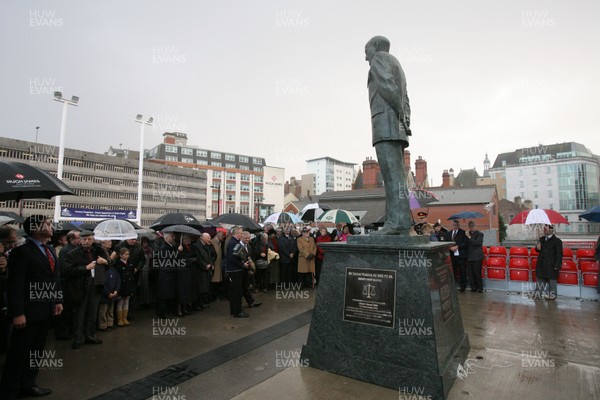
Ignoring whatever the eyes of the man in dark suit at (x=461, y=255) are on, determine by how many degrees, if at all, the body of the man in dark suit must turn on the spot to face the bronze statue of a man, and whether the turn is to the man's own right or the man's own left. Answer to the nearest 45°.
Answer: approximately 45° to the man's own left

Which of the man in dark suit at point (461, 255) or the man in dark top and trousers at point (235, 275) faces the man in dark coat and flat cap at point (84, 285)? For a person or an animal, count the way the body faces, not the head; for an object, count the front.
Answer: the man in dark suit at point (461, 255)

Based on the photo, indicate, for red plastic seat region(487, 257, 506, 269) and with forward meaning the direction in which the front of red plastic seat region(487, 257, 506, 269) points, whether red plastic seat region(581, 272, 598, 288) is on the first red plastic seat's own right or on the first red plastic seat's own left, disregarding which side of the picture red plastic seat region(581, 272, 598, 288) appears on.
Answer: on the first red plastic seat's own left

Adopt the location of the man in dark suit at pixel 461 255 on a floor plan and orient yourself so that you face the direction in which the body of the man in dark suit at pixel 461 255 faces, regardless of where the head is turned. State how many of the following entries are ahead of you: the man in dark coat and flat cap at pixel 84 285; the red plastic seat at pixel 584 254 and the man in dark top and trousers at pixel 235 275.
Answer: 2

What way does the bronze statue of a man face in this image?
to the viewer's left

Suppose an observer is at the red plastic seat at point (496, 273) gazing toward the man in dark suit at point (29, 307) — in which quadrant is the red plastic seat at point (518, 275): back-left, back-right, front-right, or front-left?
back-left

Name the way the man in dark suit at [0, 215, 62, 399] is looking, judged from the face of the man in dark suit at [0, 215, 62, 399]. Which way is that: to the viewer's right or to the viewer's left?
to the viewer's right

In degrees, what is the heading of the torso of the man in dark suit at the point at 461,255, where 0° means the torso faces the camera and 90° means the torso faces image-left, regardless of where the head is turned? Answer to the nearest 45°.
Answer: approximately 45°

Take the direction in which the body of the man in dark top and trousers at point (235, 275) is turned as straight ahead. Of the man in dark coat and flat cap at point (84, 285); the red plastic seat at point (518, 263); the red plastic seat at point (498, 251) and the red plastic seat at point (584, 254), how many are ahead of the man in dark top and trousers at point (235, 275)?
3

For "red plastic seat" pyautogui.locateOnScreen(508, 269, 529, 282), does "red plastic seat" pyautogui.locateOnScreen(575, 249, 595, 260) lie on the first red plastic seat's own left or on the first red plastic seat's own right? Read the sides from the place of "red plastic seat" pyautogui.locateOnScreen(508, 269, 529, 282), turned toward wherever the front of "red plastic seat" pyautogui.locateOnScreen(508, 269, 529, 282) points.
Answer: on the first red plastic seat's own left
